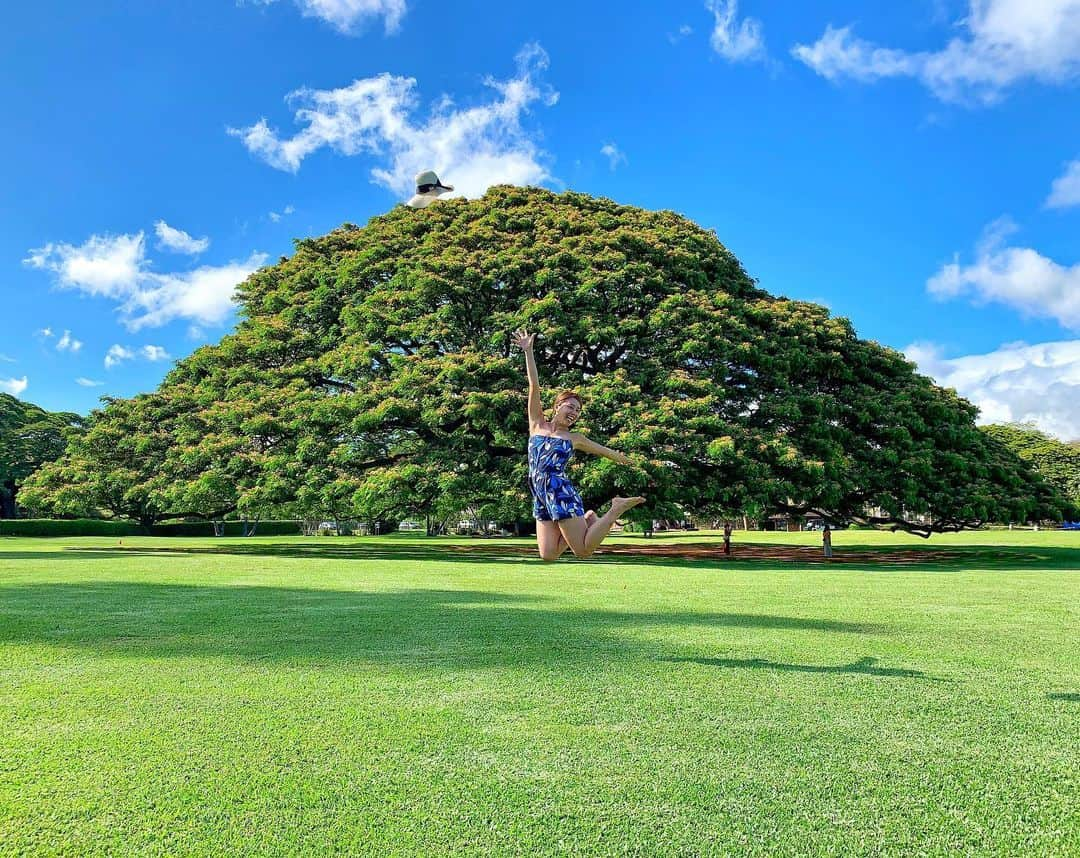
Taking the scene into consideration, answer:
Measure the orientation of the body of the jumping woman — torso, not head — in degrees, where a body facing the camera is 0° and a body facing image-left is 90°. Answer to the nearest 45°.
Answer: approximately 45°

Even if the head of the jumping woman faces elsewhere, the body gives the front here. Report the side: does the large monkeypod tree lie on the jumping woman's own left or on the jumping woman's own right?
on the jumping woman's own right
